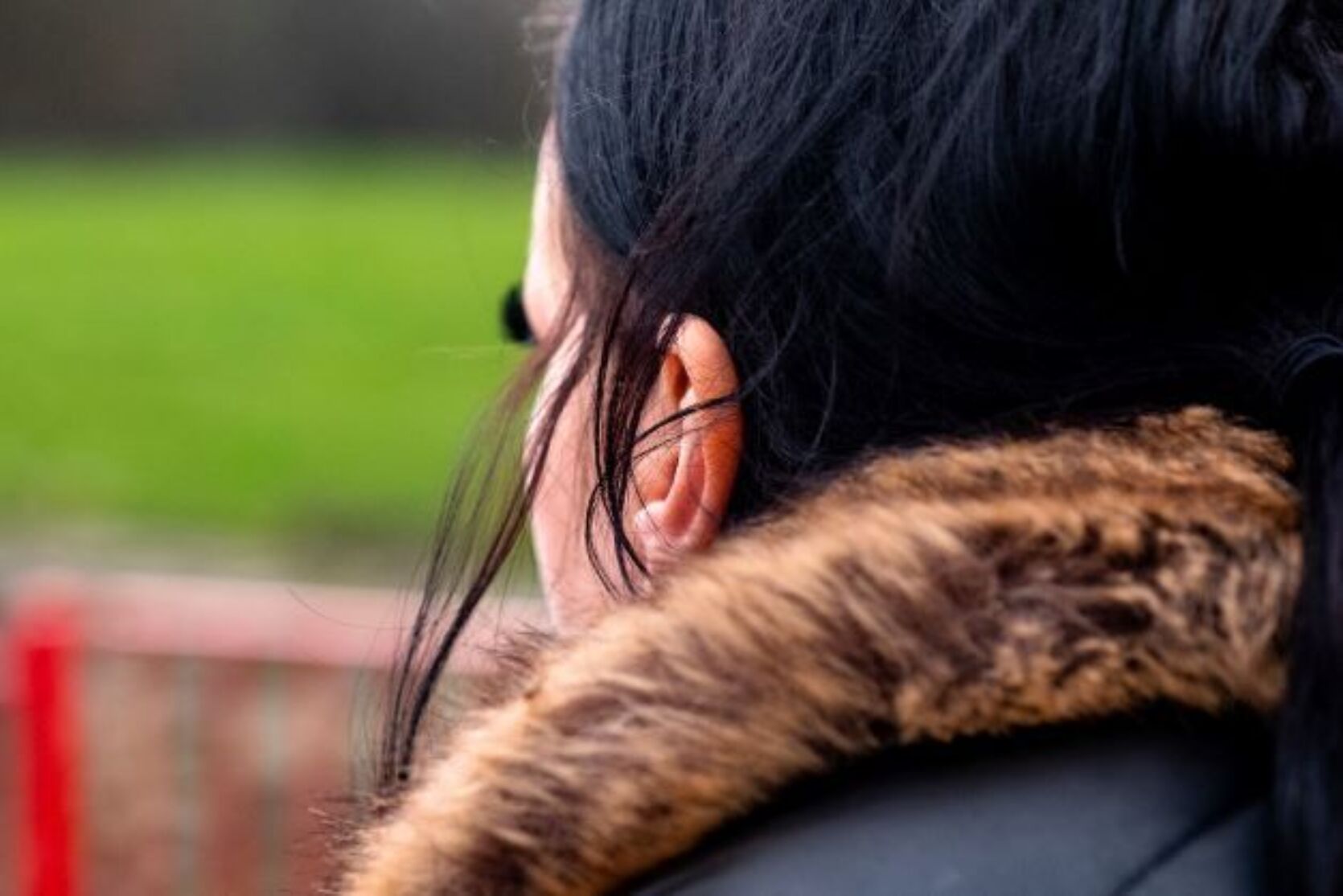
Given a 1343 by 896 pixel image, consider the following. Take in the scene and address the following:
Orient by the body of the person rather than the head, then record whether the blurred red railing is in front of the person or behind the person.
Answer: in front

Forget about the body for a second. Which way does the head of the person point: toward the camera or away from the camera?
away from the camera

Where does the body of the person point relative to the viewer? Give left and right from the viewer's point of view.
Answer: facing away from the viewer and to the left of the viewer
